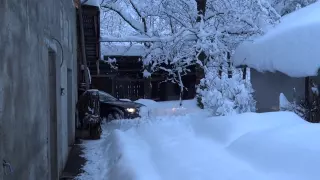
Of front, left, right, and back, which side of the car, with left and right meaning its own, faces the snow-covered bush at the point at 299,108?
front

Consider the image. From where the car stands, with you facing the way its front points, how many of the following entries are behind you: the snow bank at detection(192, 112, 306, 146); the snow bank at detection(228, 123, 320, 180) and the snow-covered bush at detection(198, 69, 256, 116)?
0

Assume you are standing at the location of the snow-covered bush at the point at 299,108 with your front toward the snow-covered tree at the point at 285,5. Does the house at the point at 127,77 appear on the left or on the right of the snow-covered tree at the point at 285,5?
left

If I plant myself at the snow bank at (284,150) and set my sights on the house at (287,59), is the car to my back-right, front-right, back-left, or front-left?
front-left

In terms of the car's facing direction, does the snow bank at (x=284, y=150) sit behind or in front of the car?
in front

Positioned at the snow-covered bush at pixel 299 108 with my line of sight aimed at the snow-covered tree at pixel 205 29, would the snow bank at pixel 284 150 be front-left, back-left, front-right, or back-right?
back-left

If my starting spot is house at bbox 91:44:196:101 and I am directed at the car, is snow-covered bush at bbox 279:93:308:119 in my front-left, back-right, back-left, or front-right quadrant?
front-left

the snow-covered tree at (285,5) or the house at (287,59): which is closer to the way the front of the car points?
the house

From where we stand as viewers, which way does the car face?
facing the viewer and to the right of the viewer

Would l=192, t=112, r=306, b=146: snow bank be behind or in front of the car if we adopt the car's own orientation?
in front

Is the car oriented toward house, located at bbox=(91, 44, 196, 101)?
no

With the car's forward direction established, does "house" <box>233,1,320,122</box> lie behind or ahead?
ahead

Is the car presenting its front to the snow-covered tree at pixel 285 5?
no

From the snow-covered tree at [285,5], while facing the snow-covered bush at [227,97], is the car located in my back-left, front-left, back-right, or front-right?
front-right
